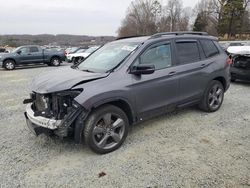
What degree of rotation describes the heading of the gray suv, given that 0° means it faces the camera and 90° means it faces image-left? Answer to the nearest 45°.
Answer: approximately 45°

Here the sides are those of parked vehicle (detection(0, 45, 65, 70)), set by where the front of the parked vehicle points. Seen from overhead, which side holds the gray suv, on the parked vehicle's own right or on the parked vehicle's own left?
on the parked vehicle's own left

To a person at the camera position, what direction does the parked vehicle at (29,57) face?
facing to the left of the viewer

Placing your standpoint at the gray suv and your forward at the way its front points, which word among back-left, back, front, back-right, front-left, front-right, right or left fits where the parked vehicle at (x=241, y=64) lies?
back

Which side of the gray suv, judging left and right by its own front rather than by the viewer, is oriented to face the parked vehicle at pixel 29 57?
right

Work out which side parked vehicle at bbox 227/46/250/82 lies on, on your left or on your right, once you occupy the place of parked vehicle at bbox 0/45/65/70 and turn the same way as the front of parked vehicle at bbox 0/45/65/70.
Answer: on your left
